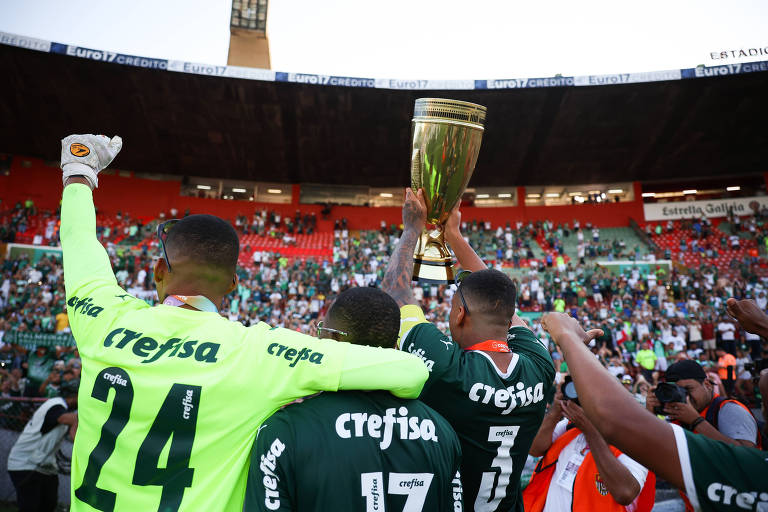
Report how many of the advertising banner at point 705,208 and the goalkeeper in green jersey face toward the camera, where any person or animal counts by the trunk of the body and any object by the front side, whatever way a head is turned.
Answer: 1

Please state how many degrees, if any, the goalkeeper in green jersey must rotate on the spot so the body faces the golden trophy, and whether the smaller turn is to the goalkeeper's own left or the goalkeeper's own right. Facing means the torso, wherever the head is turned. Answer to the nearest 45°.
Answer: approximately 45° to the goalkeeper's own right

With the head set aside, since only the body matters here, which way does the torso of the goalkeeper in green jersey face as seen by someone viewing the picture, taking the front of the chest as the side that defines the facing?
away from the camera

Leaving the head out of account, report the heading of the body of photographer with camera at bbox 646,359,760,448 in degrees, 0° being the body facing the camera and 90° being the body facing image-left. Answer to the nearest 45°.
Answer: approximately 45°

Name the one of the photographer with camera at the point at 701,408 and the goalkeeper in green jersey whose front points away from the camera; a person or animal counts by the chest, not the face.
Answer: the goalkeeper in green jersey

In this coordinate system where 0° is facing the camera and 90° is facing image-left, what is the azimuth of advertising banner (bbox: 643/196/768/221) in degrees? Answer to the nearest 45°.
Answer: approximately 0°

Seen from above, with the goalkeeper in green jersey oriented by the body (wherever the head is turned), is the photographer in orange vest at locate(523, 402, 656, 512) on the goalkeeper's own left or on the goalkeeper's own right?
on the goalkeeper's own right

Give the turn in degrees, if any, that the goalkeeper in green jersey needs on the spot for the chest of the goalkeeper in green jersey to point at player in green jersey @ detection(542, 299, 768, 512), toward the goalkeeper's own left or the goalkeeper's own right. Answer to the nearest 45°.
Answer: approximately 90° to the goalkeeper's own right
